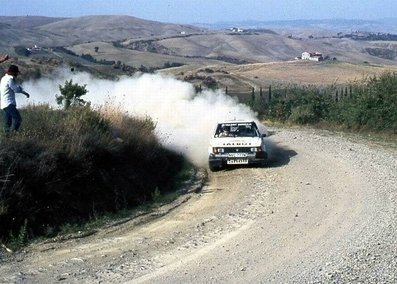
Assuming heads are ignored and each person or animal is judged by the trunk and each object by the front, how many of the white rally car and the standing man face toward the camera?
1

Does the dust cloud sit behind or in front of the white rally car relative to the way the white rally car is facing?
behind

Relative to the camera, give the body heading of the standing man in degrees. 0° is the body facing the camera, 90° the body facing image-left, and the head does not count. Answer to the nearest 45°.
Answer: approximately 270°

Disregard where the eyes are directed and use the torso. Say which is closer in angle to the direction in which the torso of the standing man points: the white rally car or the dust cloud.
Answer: the white rally car

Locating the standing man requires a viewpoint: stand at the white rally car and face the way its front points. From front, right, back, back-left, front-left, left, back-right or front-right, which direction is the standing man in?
front-right

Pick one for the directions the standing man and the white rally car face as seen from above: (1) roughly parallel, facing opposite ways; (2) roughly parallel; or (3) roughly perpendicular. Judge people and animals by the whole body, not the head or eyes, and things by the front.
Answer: roughly perpendicular

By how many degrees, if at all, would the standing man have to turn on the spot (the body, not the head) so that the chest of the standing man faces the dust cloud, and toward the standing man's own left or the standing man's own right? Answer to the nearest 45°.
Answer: approximately 45° to the standing man's own left

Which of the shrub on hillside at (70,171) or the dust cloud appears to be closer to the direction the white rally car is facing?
the shrub on hillside
